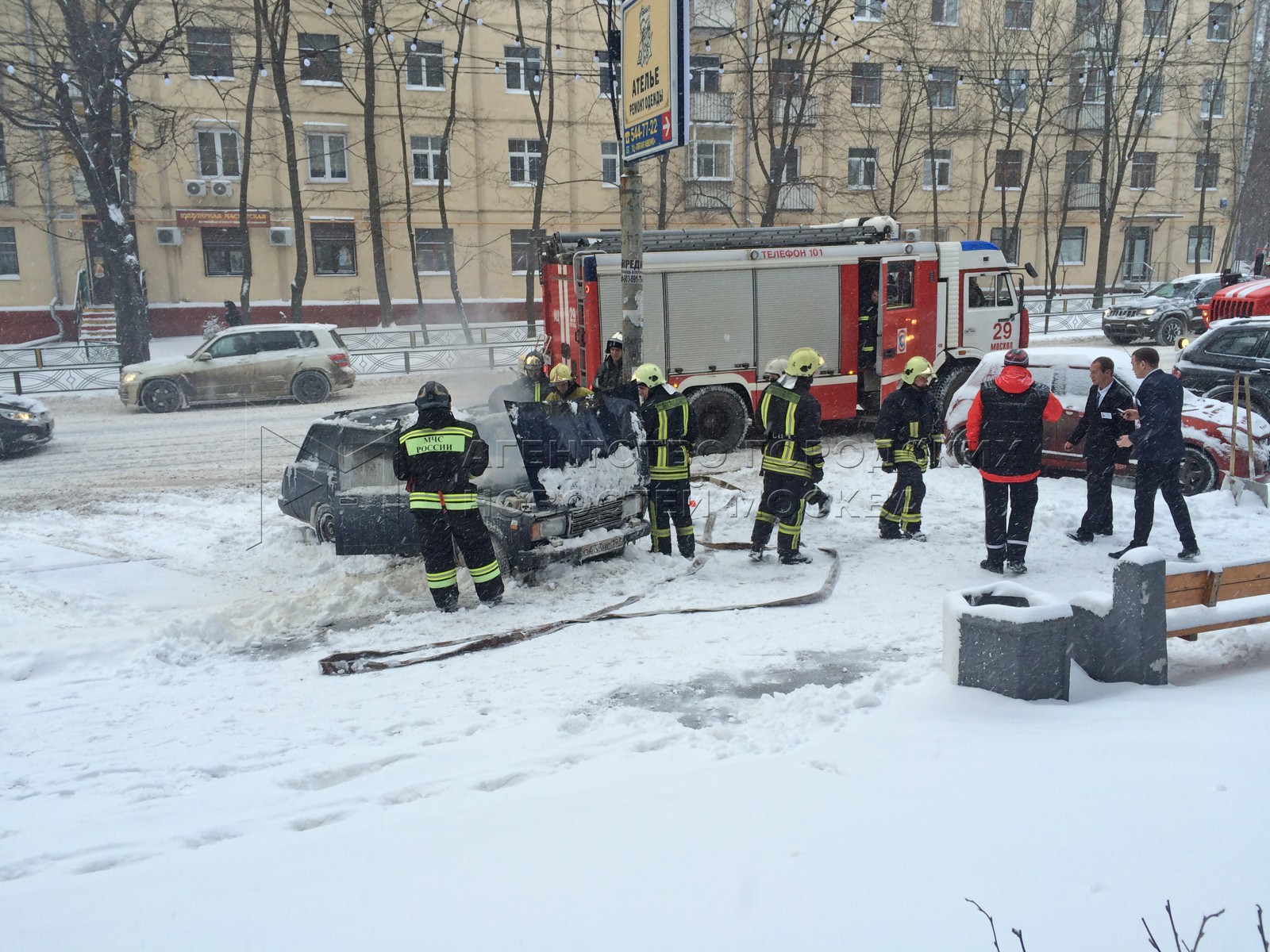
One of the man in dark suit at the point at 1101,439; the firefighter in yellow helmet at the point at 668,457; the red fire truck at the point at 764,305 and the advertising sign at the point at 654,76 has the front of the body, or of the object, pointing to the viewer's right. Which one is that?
the red fire truck

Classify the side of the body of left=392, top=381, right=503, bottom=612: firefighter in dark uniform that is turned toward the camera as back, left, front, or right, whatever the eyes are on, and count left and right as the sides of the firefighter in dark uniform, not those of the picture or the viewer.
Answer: back

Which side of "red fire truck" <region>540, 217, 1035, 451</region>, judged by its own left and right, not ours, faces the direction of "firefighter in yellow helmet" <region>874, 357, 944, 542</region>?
right

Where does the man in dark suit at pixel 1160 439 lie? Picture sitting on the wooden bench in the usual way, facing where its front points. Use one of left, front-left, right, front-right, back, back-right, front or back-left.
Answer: back-left

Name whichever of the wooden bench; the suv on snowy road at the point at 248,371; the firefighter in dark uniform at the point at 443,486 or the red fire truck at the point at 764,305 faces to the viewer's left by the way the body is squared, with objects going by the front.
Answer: the suv on snowy road

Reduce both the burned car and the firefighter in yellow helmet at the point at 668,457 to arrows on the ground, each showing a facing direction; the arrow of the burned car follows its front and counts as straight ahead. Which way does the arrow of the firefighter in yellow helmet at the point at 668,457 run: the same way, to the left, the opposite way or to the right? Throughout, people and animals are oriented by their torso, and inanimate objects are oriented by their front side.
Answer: the opposite way

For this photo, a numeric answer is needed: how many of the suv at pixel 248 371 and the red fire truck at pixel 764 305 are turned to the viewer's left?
1

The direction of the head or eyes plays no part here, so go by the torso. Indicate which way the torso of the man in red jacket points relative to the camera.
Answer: away from the camera

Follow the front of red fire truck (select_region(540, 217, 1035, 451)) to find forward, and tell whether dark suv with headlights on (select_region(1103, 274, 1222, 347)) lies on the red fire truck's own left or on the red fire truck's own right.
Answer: on the red fire truck's own left

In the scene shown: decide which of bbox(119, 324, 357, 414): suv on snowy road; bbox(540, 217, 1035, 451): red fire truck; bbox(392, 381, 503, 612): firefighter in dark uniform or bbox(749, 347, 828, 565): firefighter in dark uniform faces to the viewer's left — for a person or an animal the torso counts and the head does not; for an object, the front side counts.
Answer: the suv on snowy road

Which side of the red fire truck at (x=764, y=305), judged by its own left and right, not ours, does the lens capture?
right

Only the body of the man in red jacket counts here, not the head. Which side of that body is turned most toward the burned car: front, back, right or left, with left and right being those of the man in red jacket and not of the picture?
left

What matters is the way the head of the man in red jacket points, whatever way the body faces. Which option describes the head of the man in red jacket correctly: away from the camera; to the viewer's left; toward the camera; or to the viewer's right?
away from the camera

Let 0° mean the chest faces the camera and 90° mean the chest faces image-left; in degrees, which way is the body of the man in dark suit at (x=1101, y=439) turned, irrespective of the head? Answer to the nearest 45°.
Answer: approximately 45°
